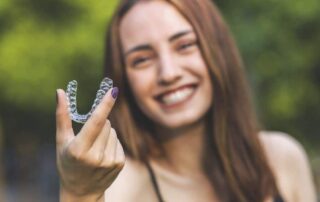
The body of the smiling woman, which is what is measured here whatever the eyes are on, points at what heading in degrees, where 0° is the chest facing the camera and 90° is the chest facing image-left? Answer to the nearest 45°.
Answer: approximately 0°
